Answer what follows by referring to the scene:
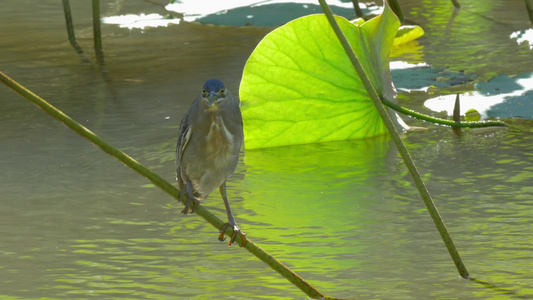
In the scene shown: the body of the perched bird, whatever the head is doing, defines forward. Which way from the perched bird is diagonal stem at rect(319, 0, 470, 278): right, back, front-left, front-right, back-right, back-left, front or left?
left

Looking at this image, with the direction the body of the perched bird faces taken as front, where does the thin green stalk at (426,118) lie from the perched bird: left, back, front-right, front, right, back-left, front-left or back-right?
back-left

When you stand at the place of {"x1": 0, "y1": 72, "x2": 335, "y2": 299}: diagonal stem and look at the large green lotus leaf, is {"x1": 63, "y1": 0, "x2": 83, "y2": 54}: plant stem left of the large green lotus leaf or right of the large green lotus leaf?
left

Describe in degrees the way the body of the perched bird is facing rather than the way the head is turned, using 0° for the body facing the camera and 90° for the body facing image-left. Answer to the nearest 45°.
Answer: approximately 0°

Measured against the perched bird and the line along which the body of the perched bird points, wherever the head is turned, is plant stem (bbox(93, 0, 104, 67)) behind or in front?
behind

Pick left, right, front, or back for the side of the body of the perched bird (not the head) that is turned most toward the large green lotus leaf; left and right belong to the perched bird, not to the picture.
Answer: back
